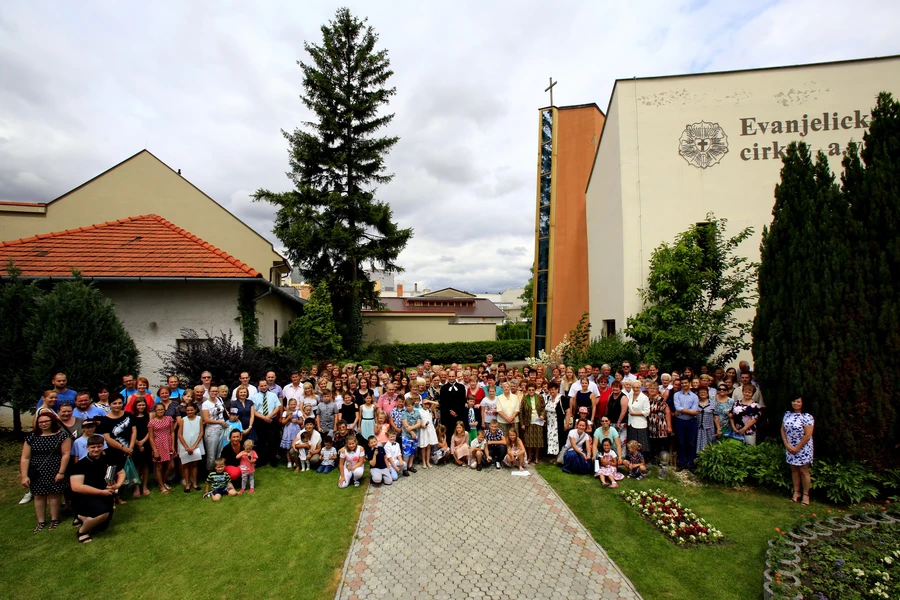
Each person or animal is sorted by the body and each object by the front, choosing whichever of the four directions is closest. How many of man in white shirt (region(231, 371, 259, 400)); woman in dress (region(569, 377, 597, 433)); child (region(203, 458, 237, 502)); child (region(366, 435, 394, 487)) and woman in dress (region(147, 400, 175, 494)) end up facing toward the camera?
5

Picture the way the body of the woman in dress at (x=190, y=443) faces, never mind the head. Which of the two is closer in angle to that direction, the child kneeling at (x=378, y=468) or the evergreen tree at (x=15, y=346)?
the child kneeling

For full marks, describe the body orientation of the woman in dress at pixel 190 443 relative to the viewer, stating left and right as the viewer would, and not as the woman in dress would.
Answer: facing the viewer

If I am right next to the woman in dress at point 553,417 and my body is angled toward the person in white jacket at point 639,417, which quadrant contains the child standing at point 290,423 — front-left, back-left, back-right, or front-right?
back-right

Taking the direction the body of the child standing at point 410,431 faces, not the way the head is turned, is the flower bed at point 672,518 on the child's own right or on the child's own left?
on the child's own left

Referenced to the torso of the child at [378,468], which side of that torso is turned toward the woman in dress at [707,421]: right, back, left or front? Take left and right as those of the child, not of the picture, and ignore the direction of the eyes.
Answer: left

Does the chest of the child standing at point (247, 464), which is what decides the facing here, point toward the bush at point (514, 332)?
no

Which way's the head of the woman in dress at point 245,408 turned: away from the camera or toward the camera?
toward the camera

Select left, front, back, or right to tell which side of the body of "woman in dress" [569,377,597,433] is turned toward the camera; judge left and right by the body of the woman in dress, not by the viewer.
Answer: front

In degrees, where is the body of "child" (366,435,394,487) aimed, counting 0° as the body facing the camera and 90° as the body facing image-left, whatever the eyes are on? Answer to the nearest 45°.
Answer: approximately 0°

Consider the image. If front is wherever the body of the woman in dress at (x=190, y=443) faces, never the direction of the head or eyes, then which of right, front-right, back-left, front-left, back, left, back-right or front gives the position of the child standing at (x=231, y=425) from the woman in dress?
left

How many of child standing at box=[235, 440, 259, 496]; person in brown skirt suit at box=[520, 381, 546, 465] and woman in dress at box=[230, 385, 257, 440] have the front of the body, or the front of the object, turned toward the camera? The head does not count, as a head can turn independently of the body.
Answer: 3

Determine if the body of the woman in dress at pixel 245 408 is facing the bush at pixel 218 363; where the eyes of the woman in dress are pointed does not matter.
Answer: no
